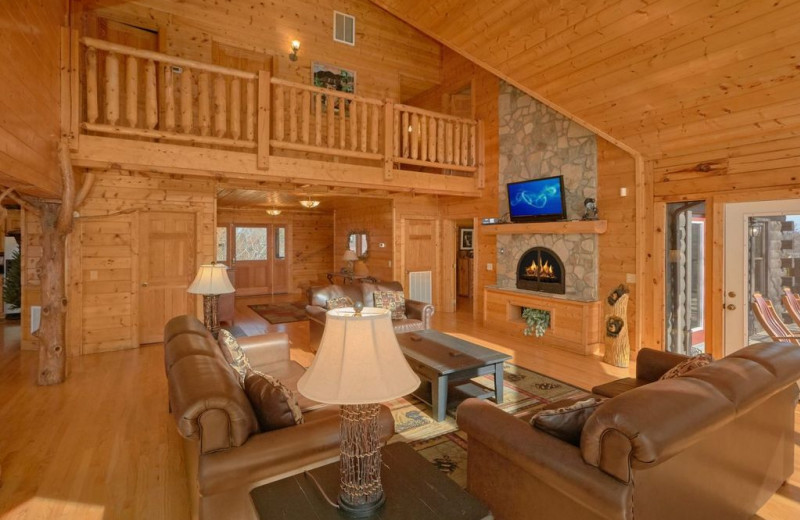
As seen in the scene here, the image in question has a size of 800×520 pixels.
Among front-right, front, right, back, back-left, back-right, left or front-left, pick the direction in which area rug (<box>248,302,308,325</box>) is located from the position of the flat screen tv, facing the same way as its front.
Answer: front-right

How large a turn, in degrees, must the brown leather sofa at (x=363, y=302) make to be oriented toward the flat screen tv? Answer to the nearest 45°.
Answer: approximately 45° to its left

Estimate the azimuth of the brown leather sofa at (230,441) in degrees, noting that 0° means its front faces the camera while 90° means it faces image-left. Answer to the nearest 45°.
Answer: approximately 270°

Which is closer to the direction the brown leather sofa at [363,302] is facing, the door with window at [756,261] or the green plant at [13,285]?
the door with window

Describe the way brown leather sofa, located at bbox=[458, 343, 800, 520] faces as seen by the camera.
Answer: facing away from the viewer and to the left of the viewer

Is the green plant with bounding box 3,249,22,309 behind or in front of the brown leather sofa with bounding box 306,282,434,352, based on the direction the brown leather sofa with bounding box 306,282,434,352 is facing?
behind

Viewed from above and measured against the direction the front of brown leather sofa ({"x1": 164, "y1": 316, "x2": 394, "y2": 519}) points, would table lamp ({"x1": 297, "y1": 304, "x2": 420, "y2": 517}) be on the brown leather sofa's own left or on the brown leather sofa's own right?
on the brown leather sofa's own right

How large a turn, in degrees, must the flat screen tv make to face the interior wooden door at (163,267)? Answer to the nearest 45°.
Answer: approximately 45° to its right
